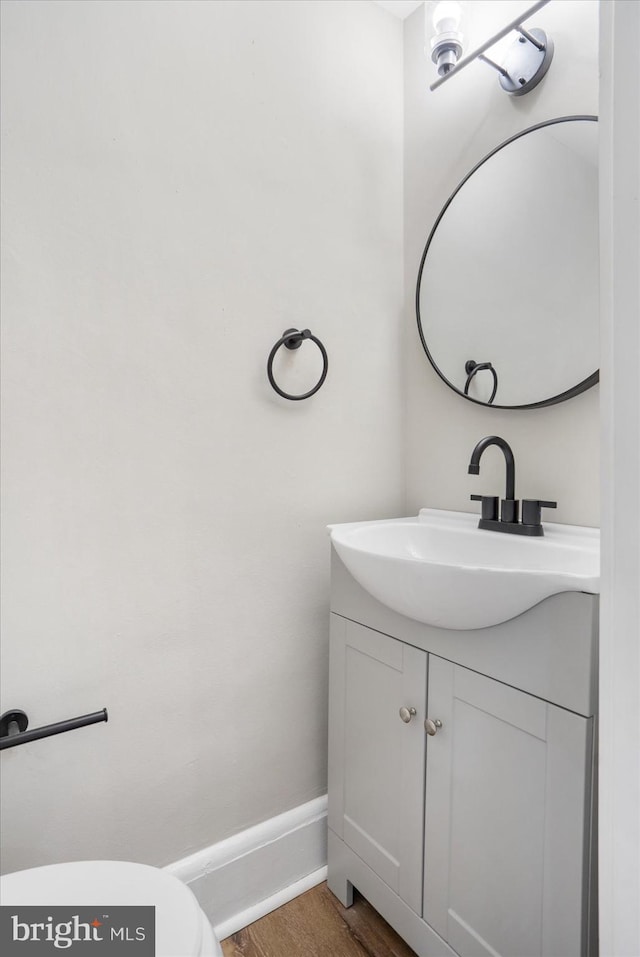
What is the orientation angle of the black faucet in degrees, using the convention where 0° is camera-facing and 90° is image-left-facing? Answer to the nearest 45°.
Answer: approximately 45°

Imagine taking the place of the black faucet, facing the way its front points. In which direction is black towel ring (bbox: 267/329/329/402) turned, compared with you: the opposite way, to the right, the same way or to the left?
to the left

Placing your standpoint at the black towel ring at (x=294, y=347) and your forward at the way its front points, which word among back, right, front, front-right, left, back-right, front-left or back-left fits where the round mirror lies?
front-left

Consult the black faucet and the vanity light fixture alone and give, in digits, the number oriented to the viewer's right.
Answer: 0

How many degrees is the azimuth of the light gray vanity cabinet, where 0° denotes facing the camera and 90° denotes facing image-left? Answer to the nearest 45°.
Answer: approximately 45°
